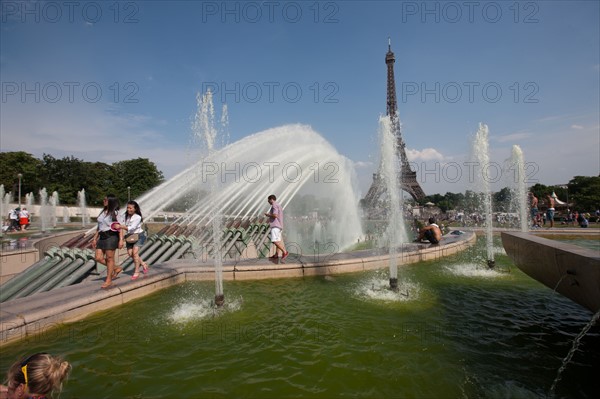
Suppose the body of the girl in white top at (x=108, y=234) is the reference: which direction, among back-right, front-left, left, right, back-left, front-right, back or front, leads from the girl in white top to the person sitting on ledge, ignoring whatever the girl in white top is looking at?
back-left

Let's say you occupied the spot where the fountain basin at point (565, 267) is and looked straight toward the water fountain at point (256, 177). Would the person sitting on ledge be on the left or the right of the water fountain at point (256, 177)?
right

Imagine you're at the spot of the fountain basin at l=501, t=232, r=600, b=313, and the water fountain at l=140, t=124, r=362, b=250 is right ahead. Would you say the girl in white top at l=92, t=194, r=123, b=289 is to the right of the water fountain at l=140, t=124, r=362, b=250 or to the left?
left

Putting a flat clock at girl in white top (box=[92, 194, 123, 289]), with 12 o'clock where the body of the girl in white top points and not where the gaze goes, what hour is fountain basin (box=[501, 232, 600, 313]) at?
The fountain basin is roughly at 9 o'clock from the girl in white top.

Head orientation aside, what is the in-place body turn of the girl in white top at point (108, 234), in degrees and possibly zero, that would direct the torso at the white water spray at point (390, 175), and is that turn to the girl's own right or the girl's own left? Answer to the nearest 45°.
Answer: approximately 135° to the girl's own left

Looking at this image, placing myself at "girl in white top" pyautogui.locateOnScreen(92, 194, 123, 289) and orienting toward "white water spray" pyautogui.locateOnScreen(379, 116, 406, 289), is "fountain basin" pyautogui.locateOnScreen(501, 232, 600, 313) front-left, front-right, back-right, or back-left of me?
front-right

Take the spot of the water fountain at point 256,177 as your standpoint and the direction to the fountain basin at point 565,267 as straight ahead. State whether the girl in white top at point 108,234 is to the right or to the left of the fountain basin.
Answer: right

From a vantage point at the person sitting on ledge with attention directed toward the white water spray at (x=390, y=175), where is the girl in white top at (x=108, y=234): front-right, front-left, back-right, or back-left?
front-right

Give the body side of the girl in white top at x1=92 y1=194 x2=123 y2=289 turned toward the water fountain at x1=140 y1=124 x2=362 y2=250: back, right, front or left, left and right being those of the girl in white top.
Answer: back

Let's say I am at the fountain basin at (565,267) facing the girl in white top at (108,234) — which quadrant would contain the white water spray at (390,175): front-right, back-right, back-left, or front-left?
front-right

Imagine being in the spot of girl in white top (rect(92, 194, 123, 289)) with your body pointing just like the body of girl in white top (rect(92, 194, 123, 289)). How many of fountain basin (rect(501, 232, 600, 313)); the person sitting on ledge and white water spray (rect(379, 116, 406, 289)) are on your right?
0
